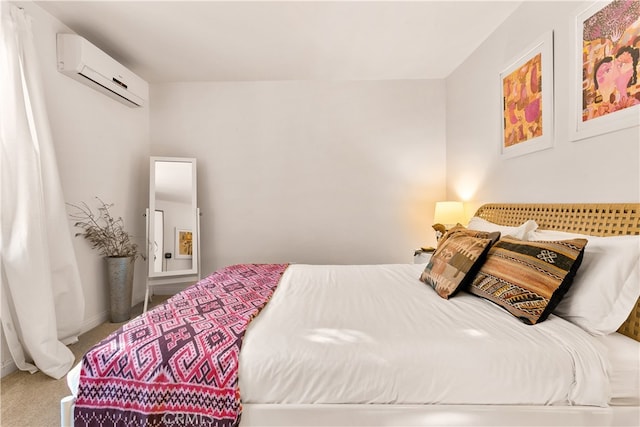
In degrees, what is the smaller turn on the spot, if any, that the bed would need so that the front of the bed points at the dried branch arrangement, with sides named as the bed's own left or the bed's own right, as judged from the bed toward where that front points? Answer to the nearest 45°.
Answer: approximately 45° to the bed's own right

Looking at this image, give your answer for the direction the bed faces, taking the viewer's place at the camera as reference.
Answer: facing to the left of the viewer

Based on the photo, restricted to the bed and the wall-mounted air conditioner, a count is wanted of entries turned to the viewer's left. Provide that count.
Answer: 1

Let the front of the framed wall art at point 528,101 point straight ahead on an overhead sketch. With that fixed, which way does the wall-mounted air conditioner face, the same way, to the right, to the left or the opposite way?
the opposite way

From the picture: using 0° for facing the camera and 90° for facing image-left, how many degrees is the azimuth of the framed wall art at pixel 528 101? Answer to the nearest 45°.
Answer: approximately 45°

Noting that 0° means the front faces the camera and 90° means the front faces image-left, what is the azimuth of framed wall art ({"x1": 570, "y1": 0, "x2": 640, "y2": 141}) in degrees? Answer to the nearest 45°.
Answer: approximately 45°

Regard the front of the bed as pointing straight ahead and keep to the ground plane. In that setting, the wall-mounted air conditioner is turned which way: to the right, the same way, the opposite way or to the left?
the opposite way
